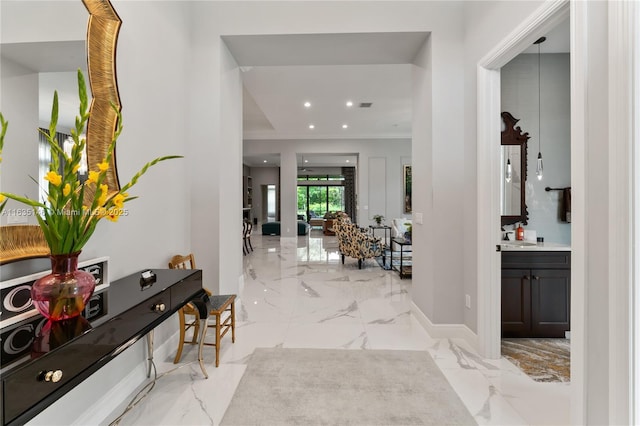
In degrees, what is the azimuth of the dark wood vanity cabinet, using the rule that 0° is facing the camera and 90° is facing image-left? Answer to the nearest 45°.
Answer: approximately 0°

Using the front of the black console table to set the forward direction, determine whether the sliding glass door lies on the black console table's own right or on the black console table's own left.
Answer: on the black console table's own left

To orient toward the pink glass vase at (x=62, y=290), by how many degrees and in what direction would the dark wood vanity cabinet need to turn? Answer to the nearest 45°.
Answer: approximately 45° to its right
